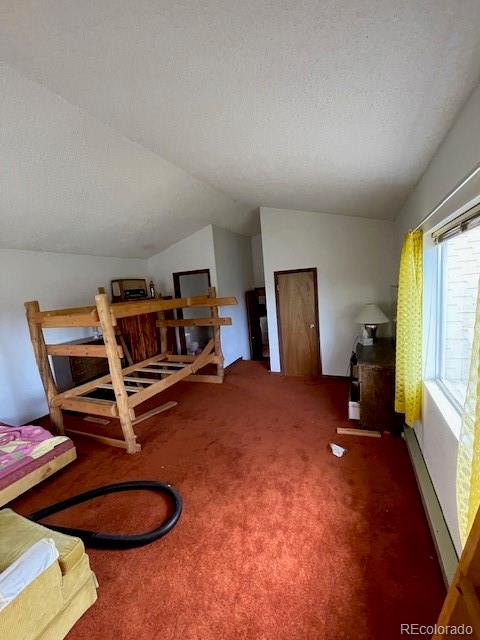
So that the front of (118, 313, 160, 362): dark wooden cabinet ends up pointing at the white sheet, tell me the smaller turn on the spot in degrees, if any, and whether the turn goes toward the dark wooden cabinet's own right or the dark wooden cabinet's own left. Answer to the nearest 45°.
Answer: approximately 45° to the dark wooden cabinet's own right

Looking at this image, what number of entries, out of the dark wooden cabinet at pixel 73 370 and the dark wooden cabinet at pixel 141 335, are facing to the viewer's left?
0

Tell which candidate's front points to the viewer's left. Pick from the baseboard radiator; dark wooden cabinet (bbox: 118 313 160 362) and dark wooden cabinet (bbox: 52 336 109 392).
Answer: the baseboard radiator

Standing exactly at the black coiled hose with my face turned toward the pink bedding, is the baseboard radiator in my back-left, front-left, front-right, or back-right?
back-right

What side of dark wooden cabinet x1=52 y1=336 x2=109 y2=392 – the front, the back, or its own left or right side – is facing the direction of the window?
front

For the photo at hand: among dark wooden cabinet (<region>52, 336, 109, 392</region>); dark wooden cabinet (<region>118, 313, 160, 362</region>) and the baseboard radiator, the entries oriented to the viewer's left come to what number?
1

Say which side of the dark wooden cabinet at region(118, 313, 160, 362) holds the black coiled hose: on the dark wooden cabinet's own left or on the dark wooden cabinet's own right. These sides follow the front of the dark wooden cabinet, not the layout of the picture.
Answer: on the dark wooden cabinet's own right

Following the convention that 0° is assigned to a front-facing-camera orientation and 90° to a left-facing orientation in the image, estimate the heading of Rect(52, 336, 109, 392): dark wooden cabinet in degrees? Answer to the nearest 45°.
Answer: approximately 315°

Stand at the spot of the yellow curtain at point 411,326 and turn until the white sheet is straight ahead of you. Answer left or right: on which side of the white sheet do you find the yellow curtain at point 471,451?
left

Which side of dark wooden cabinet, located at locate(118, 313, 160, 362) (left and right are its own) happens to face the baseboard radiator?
front

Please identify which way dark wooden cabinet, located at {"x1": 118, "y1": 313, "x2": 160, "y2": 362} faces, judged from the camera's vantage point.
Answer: facing the viewer and to the right of the viewer

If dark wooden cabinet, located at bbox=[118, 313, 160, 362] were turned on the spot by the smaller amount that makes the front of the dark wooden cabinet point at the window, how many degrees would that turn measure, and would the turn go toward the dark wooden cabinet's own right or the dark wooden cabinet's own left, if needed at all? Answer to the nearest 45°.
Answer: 0° — it already faces it

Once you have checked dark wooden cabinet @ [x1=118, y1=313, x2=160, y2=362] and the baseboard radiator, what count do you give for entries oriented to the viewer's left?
1

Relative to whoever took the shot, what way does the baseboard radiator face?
facing to the left of the viewer

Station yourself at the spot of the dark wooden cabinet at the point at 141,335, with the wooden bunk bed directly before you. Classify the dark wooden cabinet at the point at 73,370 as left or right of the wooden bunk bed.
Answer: right

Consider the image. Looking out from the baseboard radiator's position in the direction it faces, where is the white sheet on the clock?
The white sheet is roughly at 10 o'clock from the baseboard radiator.
